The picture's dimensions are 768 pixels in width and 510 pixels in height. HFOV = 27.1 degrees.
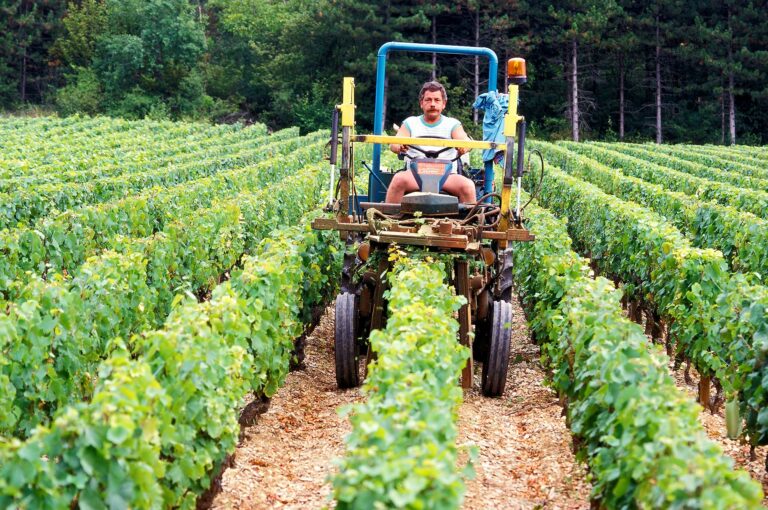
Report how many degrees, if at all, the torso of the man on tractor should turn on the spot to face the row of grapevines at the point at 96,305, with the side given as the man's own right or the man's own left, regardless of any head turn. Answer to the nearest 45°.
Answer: approximately 45° to the man's own right

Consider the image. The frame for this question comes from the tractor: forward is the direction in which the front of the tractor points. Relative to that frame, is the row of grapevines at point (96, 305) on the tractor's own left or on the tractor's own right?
on the tractor's own right

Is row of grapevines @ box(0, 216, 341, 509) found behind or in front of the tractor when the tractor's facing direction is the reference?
in front

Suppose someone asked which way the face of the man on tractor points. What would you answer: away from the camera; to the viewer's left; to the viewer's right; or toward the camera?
toward the camera

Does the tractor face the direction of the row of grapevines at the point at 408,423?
yes

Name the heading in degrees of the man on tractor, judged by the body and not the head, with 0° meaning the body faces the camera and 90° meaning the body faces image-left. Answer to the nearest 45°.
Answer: approximately 0°

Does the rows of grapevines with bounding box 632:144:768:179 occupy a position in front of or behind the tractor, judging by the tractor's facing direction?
behind

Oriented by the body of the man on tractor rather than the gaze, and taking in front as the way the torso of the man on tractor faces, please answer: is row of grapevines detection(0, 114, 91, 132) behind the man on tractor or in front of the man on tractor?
behind

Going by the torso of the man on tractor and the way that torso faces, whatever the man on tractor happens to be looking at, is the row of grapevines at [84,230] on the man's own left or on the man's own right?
on the man's own right

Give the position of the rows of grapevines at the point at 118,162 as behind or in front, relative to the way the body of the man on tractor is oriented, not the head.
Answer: behind
